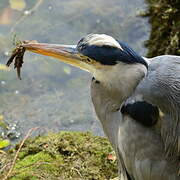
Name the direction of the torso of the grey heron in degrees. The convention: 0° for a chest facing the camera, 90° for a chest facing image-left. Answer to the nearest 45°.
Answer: approximately 90°

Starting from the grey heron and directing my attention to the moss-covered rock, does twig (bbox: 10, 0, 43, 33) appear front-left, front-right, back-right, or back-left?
front-right
